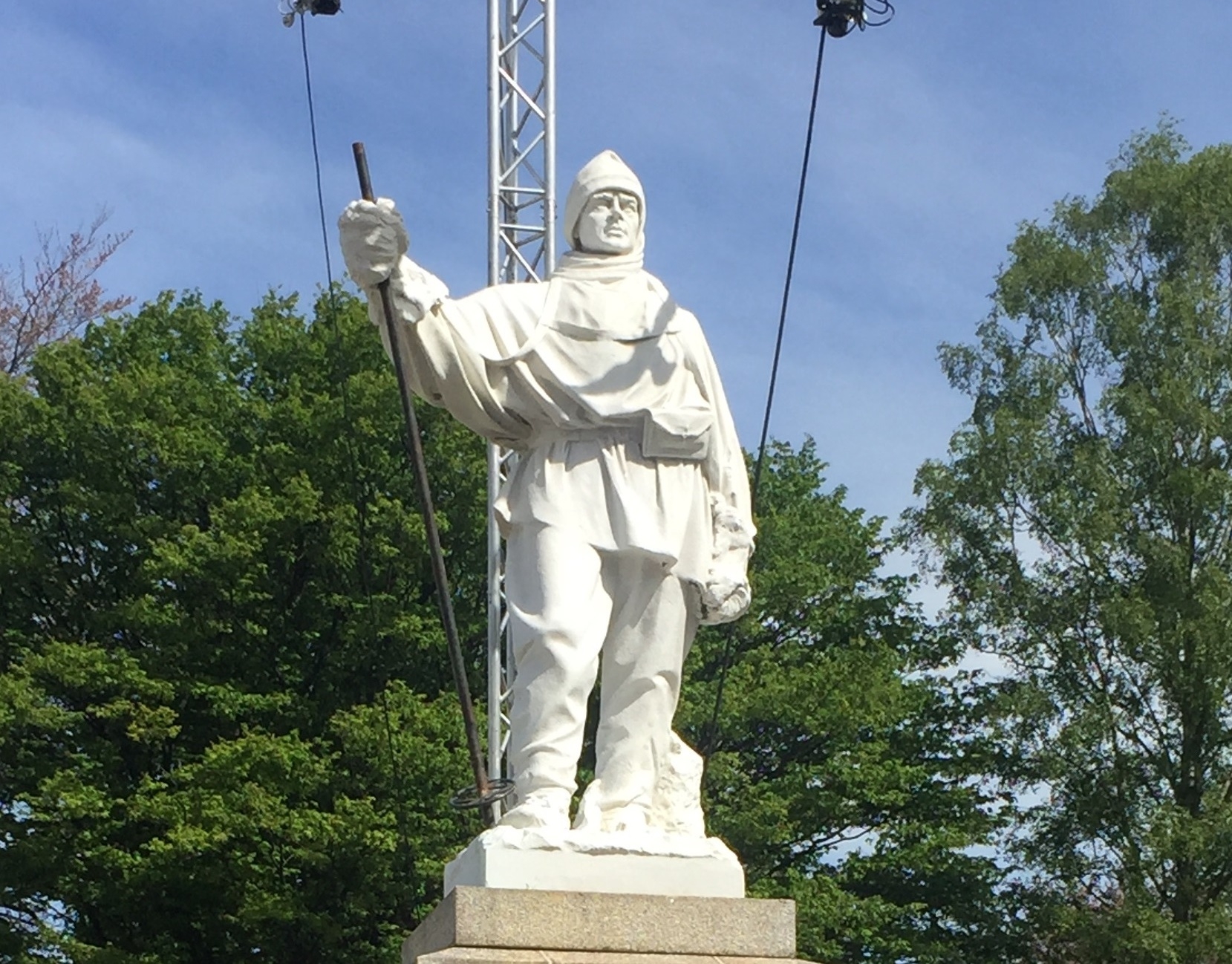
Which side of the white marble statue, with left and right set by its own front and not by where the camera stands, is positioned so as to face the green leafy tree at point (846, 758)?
back

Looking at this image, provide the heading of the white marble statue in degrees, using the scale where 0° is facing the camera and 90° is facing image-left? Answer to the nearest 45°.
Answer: approximately 0°

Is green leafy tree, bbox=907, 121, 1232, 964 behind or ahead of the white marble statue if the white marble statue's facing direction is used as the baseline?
behind
